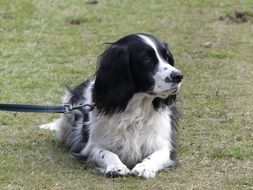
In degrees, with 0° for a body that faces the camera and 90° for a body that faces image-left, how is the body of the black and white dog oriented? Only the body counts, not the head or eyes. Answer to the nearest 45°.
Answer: approximately 315°
